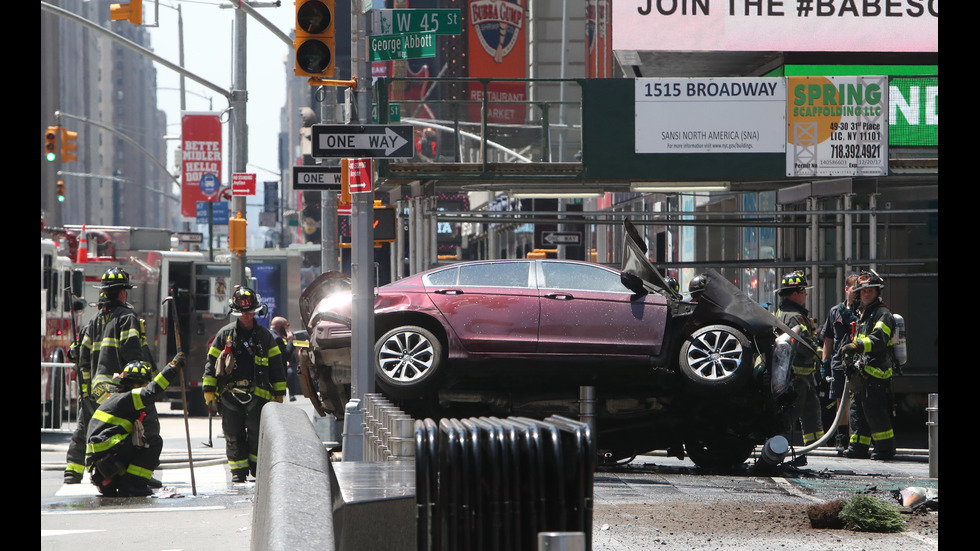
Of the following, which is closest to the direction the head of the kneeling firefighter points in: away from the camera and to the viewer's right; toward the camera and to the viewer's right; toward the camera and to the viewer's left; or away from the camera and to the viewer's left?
away from the camera and to the viewer's right

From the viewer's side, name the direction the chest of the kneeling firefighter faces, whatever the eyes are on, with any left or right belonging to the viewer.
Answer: facing to the right of the viewer

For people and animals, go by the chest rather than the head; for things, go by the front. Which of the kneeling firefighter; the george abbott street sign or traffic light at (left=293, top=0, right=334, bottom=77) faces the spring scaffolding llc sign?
the kneeling firefighter

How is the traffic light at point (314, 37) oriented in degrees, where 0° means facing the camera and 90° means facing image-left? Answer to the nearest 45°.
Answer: approximately 0°

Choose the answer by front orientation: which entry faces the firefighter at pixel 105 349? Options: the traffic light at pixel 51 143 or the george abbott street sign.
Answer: the traffic light
